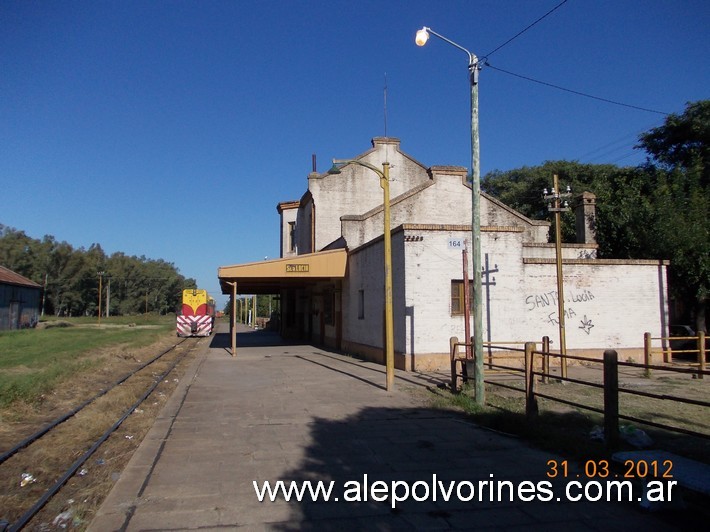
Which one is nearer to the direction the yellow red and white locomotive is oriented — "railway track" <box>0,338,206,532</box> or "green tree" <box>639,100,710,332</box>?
the railway track

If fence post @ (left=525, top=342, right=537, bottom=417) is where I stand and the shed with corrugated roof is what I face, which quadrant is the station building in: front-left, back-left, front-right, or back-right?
front-right

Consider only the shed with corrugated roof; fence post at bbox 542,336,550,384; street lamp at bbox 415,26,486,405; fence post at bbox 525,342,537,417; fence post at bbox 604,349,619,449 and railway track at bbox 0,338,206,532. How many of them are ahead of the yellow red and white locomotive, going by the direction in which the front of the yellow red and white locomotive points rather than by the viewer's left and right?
5

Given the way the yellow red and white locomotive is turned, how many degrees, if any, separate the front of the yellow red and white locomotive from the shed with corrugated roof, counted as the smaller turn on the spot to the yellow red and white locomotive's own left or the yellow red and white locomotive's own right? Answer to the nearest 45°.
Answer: approximately 135° to the yellow red and white locomotive's own right

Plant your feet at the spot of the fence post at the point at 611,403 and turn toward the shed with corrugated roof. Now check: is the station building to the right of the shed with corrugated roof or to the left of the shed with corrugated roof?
right

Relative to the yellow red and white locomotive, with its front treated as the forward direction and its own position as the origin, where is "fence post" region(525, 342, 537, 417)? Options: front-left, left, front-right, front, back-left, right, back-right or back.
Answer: front

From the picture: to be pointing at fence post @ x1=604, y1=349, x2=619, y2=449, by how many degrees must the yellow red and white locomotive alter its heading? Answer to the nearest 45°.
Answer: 0° — it already faces it

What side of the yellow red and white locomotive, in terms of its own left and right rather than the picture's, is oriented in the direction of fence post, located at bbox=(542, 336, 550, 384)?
front

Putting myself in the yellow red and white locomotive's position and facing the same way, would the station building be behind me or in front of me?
in front

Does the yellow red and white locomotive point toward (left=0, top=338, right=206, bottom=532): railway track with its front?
yes

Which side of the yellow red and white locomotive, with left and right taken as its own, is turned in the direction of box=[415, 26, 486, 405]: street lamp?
front

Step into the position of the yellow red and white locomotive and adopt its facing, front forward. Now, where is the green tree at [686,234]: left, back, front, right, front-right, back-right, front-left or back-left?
front-left

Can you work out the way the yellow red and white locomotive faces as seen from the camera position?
facing the viewer

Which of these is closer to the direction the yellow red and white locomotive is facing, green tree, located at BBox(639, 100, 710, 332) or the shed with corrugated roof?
the green tree
